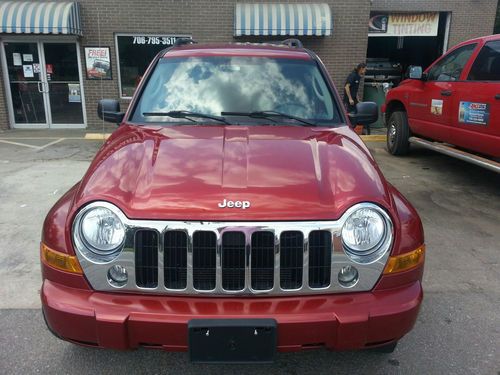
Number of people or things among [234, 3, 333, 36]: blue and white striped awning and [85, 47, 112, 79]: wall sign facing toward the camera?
2

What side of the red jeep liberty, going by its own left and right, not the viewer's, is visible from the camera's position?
front

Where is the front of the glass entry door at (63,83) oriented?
toward the camera

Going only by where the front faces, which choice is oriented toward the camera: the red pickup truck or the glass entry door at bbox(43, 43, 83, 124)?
the glass entry door

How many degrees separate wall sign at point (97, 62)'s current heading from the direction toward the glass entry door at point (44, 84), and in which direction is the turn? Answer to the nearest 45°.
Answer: approximately 90° to its right

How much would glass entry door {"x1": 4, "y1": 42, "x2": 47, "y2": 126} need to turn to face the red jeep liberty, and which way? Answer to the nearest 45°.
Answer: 0° — it already faces it

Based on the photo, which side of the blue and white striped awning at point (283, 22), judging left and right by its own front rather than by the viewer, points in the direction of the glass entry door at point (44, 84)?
right

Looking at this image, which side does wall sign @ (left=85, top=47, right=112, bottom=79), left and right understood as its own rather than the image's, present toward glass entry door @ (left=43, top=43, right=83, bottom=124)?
right

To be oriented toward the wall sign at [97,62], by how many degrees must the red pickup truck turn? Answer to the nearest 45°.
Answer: approximately 45° to its left

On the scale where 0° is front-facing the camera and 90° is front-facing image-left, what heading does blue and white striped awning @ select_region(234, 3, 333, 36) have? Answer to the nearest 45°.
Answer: approximately 0°

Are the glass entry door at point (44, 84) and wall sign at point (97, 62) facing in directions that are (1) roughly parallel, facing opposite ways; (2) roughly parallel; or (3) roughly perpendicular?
roughly parallel

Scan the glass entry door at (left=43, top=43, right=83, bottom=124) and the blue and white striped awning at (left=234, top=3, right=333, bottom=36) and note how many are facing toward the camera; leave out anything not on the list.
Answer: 2

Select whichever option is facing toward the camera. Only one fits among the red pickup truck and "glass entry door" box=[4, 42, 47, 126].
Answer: the glass entry door

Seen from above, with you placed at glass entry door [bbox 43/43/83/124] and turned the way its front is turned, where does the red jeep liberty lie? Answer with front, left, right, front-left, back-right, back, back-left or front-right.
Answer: front
